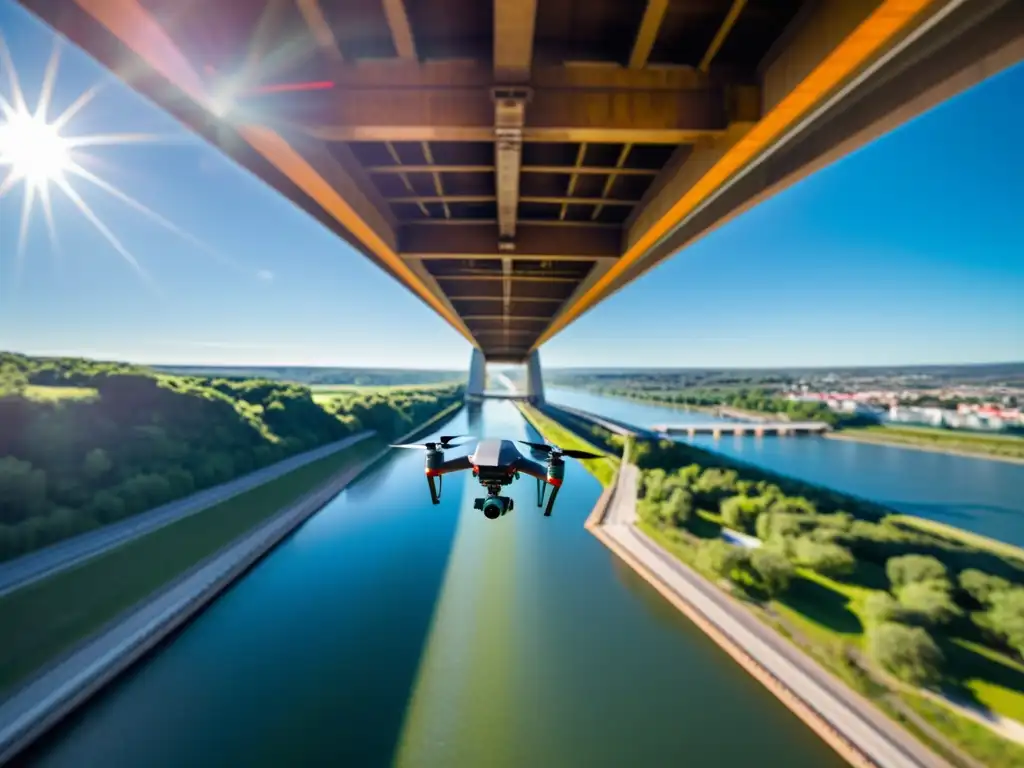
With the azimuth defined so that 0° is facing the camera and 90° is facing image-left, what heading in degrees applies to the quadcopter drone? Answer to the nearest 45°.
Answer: approximately 0°

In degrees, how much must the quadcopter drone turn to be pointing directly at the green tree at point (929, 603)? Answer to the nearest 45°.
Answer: approximately 135° to its left

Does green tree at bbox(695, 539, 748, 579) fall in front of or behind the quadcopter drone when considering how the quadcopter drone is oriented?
behind

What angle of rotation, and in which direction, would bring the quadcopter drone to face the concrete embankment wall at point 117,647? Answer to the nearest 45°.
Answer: approximately 135° to its right

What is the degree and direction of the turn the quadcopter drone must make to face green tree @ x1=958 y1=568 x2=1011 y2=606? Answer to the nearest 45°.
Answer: approximately 135° to its left

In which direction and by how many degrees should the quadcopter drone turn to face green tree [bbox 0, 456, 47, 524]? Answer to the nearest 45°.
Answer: approximately 135° to its right

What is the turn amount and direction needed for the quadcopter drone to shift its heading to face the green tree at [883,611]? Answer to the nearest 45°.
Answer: approximately 135° to its left

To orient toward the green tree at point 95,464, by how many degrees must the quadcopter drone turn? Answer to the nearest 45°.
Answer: approximately 135° to its right

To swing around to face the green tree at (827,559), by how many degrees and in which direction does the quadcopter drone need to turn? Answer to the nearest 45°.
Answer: approximately 135° to its left

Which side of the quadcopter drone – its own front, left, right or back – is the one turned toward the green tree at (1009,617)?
left

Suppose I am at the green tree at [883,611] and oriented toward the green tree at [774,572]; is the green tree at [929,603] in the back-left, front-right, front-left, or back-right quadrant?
back-right
